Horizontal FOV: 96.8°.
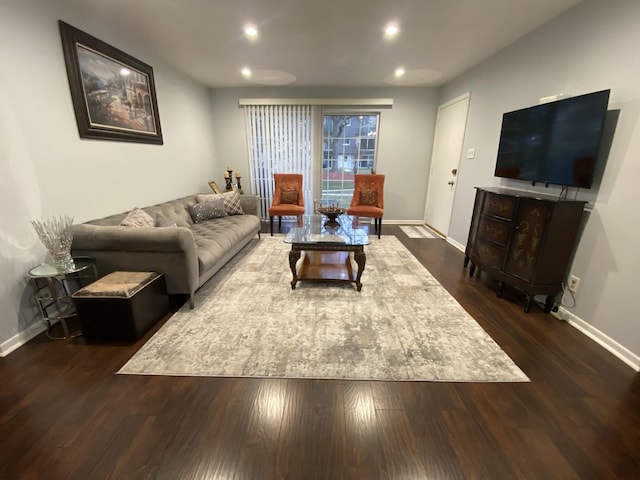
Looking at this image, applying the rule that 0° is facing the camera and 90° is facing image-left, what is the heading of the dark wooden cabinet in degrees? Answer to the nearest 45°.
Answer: approximately 45°

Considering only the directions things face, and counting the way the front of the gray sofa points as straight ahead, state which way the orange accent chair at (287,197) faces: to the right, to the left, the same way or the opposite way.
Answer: to the right

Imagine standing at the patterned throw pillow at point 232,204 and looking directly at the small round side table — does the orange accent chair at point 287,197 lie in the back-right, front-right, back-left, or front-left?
back-left

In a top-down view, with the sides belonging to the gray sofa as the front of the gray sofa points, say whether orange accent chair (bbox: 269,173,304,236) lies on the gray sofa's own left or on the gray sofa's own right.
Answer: on the gray sofa's own left

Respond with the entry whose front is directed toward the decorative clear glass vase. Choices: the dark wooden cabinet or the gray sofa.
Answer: the dark wooden cabinet

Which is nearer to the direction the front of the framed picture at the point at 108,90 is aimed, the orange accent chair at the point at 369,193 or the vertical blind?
the orange accent chair

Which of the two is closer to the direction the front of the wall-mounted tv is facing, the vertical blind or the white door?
the vertical blind
